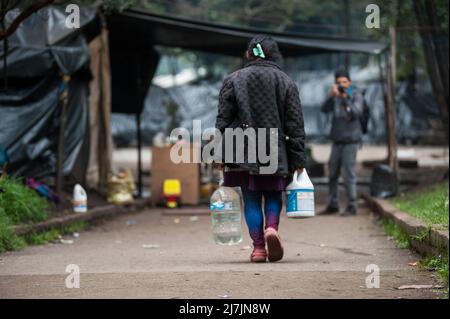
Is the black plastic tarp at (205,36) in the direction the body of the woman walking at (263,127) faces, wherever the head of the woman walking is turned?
yes

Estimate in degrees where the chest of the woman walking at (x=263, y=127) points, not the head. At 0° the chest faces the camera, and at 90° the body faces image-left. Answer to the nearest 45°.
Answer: approximately 180°

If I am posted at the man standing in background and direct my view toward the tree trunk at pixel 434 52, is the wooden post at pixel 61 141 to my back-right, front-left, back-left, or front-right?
back-left

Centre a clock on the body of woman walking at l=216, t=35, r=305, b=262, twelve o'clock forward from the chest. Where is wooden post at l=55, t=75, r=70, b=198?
The wooden post is roughly at 11 o'clock from the woman walking.

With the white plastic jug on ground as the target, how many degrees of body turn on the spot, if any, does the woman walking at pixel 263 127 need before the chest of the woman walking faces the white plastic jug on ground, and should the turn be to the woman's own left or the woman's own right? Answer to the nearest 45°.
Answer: approximately 45° to the woman's own left
